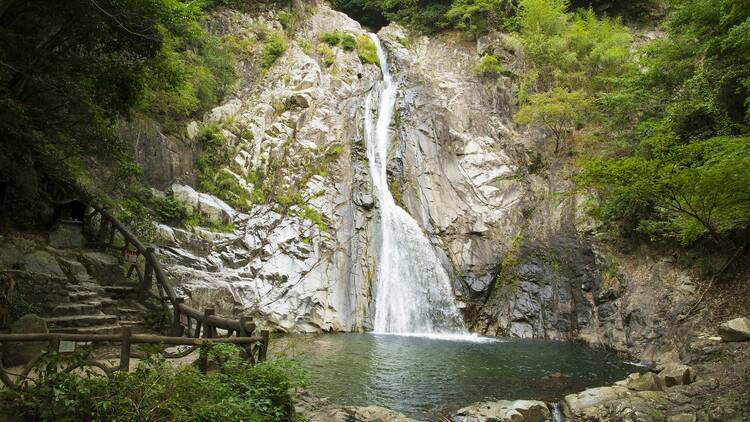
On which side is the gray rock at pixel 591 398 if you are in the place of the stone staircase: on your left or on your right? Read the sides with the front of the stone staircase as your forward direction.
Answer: on your left

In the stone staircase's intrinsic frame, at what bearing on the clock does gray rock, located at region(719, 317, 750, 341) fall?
The gray rock is roughly at 10 o'clock from the stone staircase.

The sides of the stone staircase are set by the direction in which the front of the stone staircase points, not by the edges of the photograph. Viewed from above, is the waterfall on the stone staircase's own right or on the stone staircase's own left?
on the stone staircase's own left

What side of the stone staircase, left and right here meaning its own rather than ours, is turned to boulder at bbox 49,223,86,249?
back

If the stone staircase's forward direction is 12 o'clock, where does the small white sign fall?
The small white sign is roughly at 12 o'clock from the stone staircase.

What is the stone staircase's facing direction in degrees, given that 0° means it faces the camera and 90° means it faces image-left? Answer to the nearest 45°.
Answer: approximately 0°

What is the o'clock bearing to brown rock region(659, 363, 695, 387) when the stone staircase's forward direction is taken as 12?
The brown rock is roughly at 10 o'clock from the stone staircase.

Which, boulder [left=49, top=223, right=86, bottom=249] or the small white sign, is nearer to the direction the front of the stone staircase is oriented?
the small white sign

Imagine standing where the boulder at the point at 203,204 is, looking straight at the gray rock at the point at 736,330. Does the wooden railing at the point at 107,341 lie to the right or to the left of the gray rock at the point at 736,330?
right
